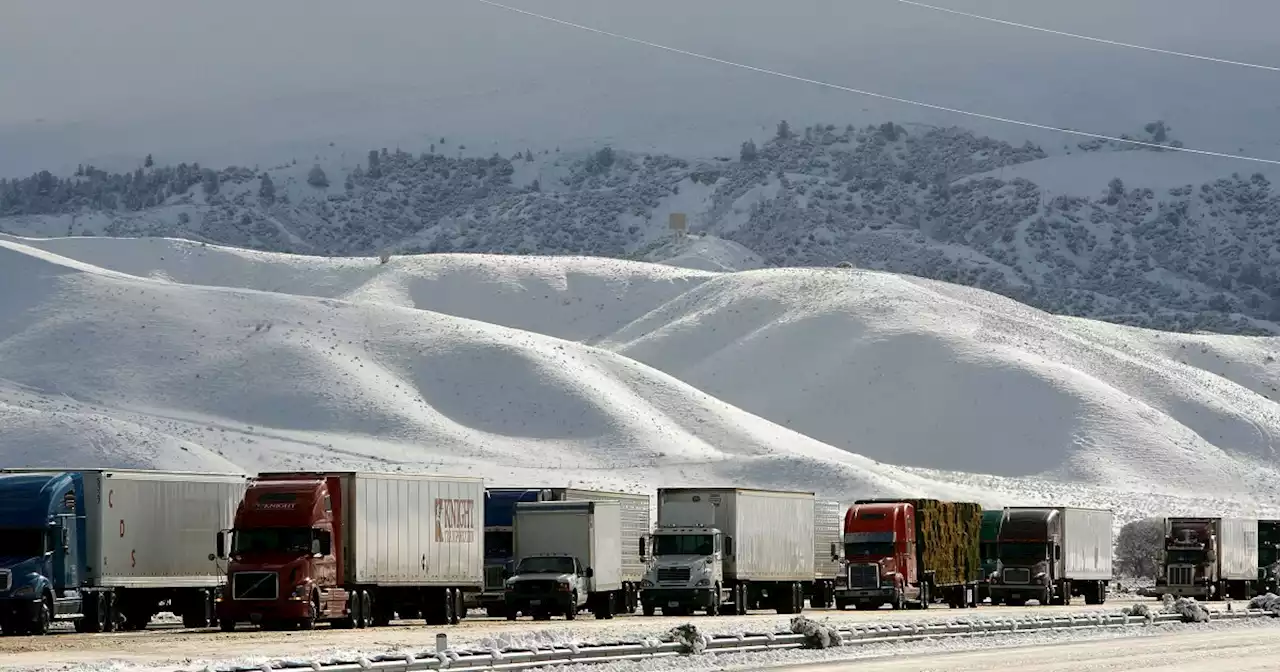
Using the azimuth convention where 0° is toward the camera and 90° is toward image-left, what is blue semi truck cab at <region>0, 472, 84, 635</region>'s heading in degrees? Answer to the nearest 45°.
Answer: approximately 45°

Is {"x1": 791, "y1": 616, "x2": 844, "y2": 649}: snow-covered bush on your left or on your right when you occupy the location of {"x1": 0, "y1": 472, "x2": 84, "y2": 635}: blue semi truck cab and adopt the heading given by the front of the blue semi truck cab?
on your left
